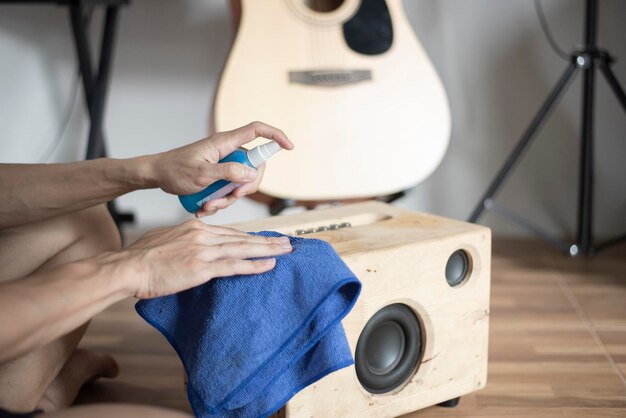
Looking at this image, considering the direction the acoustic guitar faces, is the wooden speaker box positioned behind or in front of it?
in front

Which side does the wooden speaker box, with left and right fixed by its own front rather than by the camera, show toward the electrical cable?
left

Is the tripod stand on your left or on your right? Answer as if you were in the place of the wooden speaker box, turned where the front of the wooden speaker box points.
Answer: on your left

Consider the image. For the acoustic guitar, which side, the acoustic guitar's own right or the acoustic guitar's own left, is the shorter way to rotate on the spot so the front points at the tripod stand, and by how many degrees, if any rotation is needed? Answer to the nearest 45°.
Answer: approximately 90° to the acoustic guitar's own left

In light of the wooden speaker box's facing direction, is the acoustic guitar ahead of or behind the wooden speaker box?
behind

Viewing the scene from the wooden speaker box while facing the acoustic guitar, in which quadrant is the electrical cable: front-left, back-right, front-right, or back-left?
front-right

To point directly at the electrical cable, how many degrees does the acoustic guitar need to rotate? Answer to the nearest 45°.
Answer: approximately 135° to its left

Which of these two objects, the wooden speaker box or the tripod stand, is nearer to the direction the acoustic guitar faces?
the wooden speaker box

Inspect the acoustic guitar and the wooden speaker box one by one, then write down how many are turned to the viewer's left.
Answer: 0

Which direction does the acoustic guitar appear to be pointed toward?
toward the camera

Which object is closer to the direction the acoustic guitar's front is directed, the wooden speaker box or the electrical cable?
the wooden speaker box
